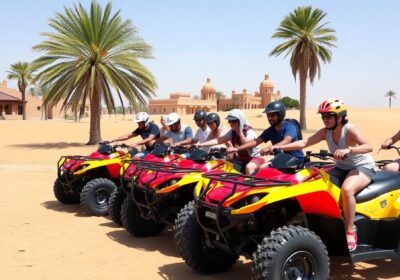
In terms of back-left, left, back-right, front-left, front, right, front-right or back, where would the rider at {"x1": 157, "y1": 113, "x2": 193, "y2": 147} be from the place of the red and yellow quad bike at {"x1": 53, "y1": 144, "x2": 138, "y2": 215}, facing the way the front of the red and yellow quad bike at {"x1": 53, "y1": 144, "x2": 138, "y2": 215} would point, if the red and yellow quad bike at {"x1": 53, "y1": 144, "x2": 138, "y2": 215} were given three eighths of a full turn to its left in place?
front

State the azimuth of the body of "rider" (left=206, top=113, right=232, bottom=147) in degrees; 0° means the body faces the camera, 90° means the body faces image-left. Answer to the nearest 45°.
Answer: approximately 45°

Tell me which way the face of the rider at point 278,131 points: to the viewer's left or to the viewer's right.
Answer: to the viewer's left

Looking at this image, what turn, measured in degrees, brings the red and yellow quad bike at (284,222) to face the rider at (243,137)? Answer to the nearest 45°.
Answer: approximately 135° to its right

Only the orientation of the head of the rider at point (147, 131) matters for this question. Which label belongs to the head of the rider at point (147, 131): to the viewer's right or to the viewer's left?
to the viewer's left

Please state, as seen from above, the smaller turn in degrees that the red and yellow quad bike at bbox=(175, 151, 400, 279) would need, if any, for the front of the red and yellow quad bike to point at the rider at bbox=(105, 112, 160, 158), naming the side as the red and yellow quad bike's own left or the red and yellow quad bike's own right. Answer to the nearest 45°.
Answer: approximately 90° to the red and yellow quad bike's own right

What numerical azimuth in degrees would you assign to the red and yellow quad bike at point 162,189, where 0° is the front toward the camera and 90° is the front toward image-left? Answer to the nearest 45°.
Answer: approximately 45°
